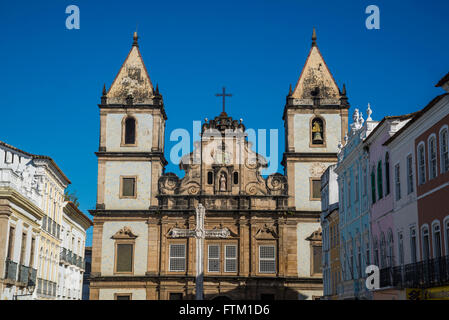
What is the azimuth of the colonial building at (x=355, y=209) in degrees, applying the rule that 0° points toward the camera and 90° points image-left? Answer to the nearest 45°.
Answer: approximately 90°

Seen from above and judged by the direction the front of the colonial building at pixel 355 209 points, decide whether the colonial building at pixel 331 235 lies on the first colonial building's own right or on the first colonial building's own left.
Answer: on the first colonial building's own right
